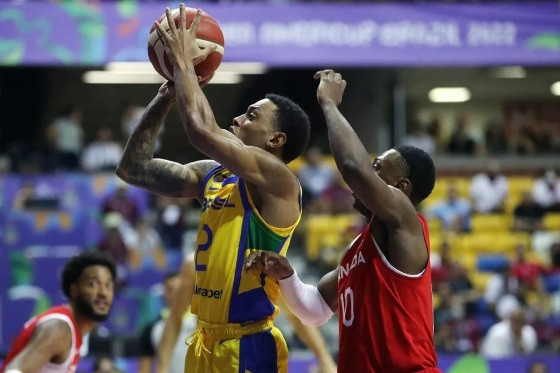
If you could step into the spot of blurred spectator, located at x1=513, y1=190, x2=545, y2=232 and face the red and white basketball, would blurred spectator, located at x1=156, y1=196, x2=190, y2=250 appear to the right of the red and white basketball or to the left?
right

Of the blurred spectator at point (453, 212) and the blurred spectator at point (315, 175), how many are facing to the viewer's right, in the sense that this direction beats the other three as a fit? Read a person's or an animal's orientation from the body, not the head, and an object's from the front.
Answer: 0

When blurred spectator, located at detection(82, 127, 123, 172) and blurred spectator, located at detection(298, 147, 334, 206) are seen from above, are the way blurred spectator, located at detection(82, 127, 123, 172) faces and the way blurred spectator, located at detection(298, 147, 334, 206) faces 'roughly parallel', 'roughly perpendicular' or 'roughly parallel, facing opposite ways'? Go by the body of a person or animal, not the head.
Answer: roughly parallel

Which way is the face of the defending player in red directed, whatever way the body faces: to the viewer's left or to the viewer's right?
to the viewer's left

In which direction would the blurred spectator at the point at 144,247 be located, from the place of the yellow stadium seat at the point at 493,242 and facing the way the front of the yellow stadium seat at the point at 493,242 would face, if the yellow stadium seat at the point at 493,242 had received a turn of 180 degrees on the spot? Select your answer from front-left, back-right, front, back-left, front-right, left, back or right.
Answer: back-left

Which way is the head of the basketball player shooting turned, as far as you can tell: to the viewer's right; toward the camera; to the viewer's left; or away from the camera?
to the viewer's left

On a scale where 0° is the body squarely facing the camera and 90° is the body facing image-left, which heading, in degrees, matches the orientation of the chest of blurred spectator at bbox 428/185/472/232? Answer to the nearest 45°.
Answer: approximately 0°

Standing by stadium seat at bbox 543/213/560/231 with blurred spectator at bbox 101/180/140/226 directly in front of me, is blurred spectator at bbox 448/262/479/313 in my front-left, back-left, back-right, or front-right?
front-left

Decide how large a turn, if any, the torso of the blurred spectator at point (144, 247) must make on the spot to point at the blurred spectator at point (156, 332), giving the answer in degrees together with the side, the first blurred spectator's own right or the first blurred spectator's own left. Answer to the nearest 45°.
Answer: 0° — they already face them

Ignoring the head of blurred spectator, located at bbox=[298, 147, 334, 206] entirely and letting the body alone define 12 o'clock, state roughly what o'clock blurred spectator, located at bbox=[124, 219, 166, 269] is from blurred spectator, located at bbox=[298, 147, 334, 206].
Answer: blurred spectator, located at bbox=[124, 219, 166, 269] is roughly at 2 o'clock from blurred spectator, located at bbox=[298, 147, 334, 206].

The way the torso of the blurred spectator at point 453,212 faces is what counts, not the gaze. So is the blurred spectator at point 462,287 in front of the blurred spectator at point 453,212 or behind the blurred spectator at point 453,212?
in front

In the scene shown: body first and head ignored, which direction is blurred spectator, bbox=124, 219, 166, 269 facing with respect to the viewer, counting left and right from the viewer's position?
facing the viewer

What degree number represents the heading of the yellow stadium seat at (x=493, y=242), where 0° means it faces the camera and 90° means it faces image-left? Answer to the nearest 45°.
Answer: approximately 0°

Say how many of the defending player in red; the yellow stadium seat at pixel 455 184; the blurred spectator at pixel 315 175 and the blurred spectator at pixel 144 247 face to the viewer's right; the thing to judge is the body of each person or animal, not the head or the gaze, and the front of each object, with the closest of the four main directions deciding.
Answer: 0

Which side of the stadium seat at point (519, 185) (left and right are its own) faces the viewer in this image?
front

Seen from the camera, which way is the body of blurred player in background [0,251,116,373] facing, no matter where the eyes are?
to the viewer's right

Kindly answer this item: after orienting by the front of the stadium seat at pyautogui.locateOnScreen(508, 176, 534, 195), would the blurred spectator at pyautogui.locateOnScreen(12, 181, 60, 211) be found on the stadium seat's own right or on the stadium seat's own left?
on the stadium seat's own right

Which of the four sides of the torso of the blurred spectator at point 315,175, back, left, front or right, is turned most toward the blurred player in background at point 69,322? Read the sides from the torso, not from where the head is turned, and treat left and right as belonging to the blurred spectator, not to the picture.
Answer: front

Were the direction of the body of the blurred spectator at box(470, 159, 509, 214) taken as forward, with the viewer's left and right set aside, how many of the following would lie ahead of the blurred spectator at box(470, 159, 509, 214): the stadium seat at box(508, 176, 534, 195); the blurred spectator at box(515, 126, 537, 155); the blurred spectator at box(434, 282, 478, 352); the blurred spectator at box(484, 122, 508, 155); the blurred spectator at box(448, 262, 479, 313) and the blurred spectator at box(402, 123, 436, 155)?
2

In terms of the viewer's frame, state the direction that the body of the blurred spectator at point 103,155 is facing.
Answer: toward the camera
